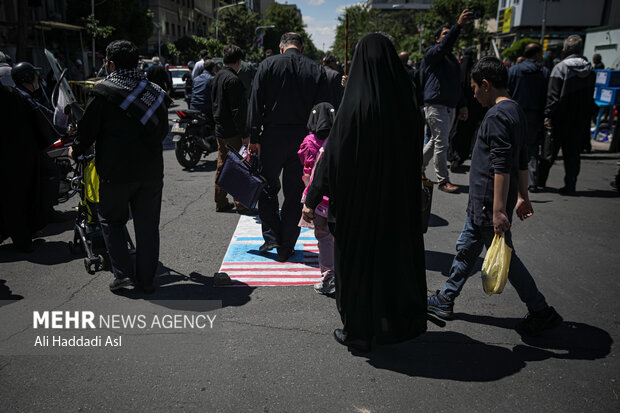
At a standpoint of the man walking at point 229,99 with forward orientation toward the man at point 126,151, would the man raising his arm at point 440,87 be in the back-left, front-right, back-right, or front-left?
back-left

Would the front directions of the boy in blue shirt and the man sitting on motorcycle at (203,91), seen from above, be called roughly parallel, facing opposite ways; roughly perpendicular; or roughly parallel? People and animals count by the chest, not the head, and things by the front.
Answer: roughly perpendicular

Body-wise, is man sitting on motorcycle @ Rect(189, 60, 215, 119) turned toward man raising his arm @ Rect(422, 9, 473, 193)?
no

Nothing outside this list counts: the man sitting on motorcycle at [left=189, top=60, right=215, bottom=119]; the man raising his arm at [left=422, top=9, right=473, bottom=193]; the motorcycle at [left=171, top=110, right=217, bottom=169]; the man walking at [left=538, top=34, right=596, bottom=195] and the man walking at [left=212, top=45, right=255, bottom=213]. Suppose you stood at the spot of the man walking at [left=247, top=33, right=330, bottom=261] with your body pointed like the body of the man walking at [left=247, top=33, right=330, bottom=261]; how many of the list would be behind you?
0

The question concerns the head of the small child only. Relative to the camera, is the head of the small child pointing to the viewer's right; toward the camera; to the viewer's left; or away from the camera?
away from the camera

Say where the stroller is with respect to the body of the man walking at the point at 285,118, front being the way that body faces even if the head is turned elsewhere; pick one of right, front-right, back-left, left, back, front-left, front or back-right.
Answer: left

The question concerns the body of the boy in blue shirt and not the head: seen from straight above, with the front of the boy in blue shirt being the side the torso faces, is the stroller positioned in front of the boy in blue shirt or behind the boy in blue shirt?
in front

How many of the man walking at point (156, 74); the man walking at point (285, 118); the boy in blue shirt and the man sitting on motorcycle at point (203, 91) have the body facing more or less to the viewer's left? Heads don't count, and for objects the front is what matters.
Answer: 1

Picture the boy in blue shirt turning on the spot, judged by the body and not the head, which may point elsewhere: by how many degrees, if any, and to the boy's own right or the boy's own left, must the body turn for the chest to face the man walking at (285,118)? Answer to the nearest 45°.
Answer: approximately 45° to the boy's own right

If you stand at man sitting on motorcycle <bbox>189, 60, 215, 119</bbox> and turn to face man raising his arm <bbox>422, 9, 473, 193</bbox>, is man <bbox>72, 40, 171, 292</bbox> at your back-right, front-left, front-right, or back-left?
front-right

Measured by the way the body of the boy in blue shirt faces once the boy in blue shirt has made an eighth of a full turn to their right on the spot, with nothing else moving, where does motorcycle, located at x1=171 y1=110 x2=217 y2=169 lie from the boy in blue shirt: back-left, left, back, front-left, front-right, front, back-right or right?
front

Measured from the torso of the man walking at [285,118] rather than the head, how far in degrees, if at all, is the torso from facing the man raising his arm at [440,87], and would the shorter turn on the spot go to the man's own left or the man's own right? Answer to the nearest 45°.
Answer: approximately 45° to the man's own right

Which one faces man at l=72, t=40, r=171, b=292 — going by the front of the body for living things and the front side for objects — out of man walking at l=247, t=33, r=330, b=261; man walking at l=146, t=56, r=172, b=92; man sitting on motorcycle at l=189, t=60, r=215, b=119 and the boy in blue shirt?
the boy in blue shirt

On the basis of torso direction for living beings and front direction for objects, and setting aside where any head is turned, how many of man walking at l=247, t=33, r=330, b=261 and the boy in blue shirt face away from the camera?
1

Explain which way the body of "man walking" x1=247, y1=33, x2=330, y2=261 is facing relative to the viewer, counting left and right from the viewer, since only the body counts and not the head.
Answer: facing away from the viewer
